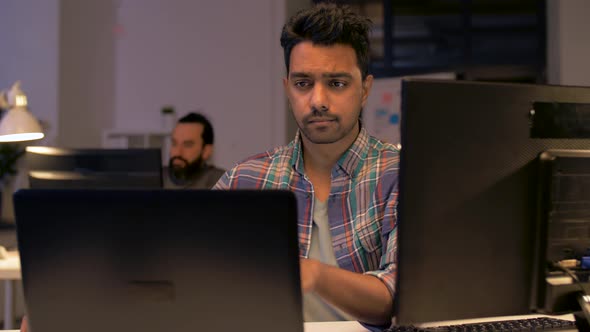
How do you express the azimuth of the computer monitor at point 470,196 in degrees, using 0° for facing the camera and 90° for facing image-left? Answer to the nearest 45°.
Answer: approximately 135°

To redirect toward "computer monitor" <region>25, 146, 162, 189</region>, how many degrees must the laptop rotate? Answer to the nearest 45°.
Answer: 0° — it already faces it

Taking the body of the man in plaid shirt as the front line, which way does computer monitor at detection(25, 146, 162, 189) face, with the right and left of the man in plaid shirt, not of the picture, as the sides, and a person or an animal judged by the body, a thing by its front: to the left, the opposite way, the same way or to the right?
the opposite way

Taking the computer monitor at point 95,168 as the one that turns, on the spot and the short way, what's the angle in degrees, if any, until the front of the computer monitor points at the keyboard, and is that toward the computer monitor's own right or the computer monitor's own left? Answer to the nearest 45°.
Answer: approximately 135° to the computer monitor's own right

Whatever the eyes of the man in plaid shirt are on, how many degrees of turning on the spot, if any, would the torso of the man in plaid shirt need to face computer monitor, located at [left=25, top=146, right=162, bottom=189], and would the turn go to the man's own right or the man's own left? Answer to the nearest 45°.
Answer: approximately 135° to the man's own right

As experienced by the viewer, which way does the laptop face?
facing away from the viewer

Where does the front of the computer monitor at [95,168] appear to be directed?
away from the camera

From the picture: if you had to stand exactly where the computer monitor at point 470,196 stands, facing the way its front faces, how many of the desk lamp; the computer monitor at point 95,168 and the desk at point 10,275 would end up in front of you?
3
